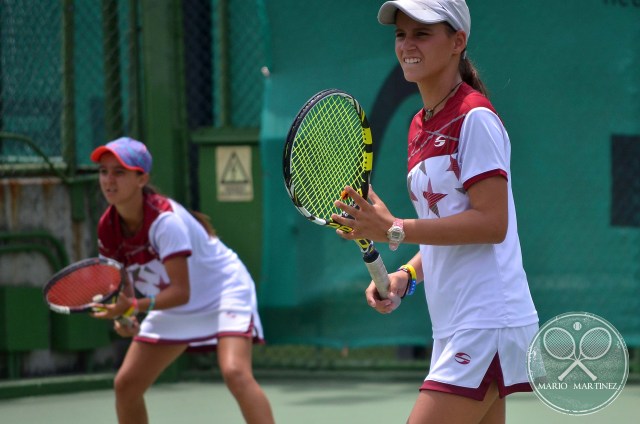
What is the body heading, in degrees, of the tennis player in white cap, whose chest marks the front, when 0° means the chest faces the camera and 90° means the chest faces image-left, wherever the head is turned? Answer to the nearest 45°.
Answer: approximately 45°

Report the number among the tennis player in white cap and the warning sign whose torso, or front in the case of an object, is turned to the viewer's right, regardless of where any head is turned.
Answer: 0

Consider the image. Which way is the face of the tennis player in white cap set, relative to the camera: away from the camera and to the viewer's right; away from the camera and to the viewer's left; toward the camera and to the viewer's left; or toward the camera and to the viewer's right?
toward the camera and to the viewer's left

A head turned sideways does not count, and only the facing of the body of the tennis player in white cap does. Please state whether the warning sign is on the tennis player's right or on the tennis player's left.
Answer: on the tennis player's right

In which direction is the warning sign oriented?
toward the camera

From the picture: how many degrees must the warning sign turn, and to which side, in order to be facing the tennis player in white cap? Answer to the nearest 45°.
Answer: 0° — it already faces them
